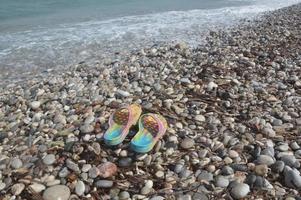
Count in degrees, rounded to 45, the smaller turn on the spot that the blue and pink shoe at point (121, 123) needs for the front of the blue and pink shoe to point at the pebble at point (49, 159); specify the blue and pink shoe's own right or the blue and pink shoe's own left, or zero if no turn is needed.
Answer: approximately 180°

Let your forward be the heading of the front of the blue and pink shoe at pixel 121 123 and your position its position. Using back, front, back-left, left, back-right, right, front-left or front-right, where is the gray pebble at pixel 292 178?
right

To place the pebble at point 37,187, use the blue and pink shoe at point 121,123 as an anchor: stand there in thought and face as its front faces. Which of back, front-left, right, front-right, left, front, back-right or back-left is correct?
back

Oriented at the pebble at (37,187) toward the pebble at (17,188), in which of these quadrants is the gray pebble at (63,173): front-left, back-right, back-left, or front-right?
back-right

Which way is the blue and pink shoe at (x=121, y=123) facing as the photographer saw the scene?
facing away from the viewer and to the right of the viewer

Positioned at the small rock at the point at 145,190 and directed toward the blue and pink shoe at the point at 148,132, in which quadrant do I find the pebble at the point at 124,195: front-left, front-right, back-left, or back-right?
back-left

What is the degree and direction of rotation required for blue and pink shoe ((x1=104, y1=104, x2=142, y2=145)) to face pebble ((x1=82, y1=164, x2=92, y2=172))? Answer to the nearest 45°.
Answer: approximately 180°

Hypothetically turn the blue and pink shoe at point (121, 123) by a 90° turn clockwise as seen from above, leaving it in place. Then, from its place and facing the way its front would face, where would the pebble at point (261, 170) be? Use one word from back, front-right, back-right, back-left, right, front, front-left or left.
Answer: front

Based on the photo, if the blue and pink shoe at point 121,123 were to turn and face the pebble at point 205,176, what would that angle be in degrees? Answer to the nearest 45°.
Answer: approximately 90° to its right

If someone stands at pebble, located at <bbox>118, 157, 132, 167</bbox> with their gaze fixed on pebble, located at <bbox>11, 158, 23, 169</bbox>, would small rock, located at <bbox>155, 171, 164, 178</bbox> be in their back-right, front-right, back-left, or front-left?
back-left

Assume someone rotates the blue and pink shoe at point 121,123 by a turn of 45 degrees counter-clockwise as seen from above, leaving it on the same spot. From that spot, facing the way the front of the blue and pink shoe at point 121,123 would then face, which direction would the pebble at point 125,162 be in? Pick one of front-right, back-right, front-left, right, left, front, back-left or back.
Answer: back

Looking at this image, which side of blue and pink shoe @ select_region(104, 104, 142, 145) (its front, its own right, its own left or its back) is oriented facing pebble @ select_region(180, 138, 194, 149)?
right

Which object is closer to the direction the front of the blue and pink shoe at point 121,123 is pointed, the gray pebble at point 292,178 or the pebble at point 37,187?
the gray pebble

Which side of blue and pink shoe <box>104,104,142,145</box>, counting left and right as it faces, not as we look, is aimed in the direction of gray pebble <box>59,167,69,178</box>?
back

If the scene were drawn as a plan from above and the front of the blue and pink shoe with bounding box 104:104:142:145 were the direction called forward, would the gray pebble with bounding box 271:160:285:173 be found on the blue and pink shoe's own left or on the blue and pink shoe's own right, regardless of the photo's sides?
on the blue and pink shoe's own right

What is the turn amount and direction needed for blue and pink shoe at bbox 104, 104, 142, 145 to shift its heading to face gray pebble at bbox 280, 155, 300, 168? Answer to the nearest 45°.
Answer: approximately 90° to its right

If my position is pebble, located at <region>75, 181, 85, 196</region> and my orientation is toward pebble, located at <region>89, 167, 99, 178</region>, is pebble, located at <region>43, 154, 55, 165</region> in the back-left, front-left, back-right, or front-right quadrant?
front-left

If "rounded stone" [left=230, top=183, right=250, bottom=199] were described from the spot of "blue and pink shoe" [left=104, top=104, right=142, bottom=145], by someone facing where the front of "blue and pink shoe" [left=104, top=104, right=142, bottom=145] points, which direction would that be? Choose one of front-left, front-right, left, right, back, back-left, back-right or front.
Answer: right

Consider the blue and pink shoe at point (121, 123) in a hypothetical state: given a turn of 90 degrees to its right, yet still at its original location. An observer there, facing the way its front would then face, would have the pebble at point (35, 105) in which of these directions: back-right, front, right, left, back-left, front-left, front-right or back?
back
